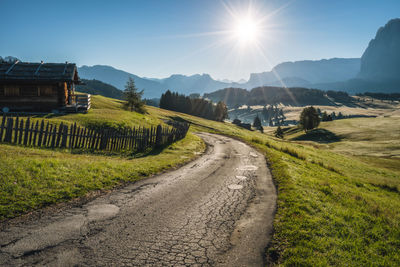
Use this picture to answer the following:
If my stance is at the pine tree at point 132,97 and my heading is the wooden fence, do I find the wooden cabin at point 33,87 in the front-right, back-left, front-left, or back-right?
front-right

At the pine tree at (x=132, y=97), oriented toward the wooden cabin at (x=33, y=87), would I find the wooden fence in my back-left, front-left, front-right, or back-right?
front-left

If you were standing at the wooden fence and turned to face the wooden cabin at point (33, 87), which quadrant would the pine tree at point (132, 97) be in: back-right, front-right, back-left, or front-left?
front-right

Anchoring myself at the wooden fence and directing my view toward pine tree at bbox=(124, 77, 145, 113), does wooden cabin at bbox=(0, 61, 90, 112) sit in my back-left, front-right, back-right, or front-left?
front-left

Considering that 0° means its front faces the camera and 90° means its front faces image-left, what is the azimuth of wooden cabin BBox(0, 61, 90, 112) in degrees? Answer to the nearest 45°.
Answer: approximately 270°

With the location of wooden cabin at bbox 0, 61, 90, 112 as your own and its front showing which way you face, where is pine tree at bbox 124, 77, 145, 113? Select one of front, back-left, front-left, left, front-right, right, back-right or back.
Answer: front-left
